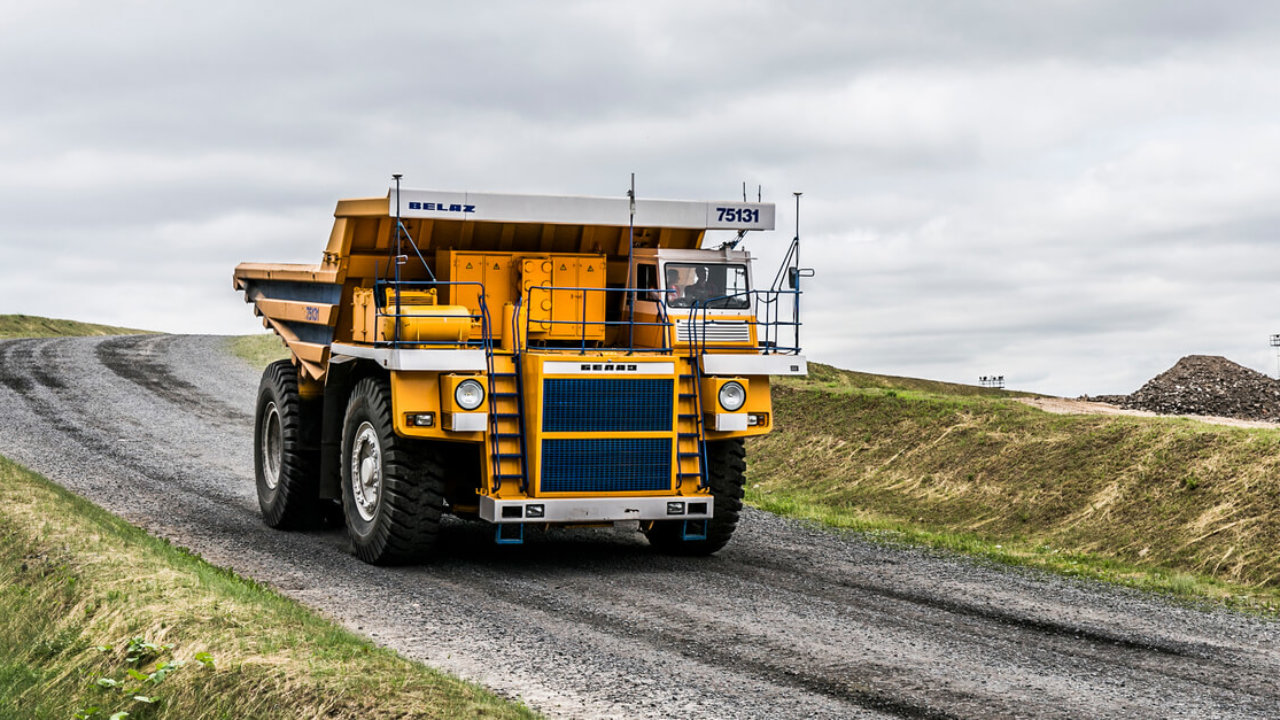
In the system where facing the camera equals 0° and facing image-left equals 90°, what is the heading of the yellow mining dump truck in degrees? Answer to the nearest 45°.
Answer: approximately 315°

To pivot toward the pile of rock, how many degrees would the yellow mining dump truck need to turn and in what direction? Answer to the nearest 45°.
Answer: approximately 90° to its left
